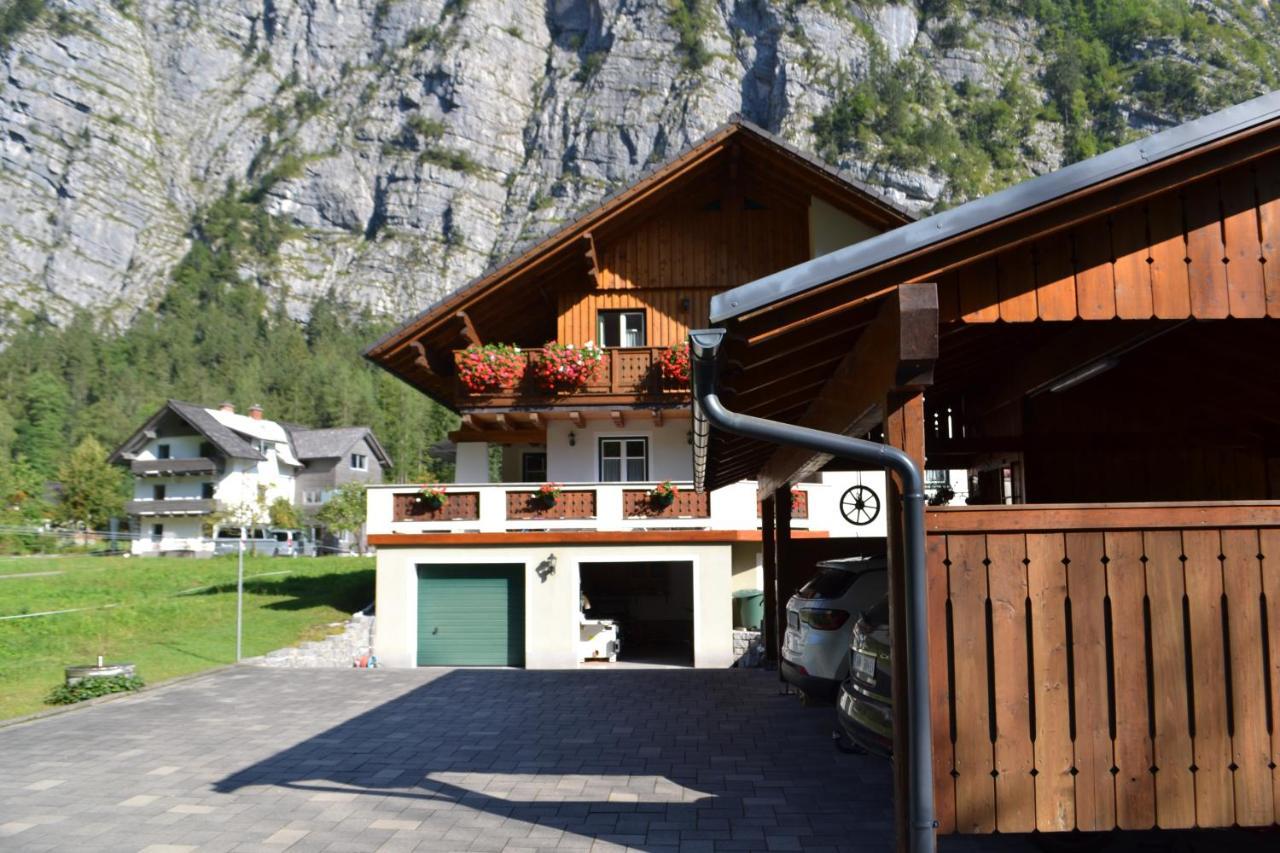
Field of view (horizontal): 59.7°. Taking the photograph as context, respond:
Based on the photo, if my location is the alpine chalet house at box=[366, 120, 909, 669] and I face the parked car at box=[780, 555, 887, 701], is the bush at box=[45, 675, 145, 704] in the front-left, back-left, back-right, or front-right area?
front-right

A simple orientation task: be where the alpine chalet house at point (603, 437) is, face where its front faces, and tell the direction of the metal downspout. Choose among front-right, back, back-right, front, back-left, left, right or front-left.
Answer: front

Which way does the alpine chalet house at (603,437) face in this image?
toward the camera

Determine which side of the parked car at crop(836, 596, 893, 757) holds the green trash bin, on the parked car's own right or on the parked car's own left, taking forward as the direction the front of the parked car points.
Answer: on the parked car's own left

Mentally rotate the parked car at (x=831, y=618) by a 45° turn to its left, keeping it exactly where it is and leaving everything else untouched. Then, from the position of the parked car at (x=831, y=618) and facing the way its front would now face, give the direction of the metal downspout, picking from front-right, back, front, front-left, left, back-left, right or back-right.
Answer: back

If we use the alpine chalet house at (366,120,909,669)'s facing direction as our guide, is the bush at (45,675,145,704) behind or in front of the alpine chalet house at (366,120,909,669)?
in front

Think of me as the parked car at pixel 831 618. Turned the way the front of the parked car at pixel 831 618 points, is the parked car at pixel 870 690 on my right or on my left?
on my right

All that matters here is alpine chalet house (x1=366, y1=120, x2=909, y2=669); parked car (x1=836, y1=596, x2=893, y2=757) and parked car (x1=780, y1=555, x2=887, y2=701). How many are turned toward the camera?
1

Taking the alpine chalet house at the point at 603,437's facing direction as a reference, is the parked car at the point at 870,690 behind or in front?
in front

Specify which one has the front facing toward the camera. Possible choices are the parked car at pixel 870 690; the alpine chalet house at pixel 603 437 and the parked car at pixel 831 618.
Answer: the alpine chalet house

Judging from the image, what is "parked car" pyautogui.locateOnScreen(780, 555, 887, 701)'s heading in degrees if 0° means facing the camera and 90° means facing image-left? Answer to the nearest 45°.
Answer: approximately 225°

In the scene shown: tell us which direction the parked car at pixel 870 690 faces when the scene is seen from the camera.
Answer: facing away from the viewer and to the right of the viewer

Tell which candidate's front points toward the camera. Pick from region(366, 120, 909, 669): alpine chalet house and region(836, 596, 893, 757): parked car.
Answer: the alpine chalet house
